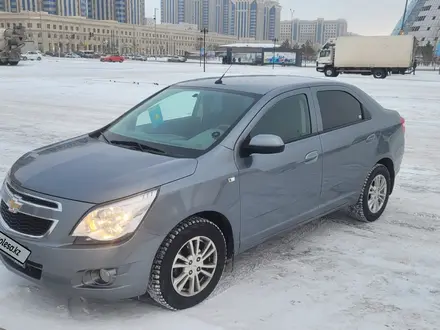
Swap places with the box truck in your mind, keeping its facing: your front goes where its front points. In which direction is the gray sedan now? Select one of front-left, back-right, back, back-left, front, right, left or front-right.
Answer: left

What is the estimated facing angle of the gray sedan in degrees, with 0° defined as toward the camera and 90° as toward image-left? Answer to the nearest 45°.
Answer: approximately 45°

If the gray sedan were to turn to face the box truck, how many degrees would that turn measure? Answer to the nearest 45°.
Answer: approximately 135° to its right

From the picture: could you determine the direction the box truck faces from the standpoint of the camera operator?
facing to the left of the viewer
